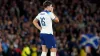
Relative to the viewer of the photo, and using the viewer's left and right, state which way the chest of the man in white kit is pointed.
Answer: facing away from the viewer and to the right of the viewer
